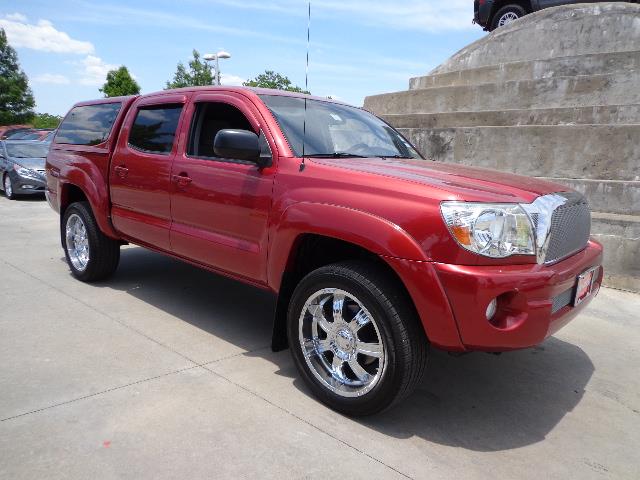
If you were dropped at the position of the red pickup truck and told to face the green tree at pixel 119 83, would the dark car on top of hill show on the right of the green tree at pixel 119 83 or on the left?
right

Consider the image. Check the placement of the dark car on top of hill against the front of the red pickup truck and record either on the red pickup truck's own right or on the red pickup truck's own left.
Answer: on the red pickup truck's own left

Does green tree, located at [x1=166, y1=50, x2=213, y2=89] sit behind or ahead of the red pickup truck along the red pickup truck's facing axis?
behind

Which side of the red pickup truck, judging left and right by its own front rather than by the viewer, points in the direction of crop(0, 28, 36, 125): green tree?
back

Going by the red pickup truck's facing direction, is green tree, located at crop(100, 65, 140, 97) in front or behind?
behind

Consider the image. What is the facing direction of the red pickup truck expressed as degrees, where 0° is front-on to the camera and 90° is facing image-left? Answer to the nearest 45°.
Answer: approximately 315°
